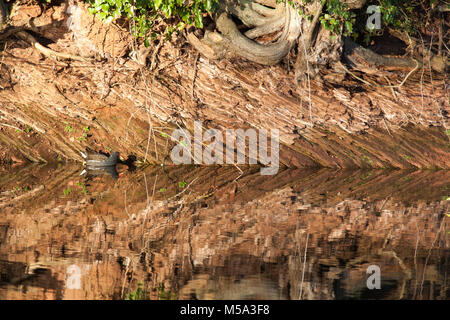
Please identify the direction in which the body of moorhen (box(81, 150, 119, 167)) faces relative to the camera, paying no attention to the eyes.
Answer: to the viewer's right

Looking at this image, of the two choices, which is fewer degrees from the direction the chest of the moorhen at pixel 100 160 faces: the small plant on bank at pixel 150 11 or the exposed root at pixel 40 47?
the small plant on bank
